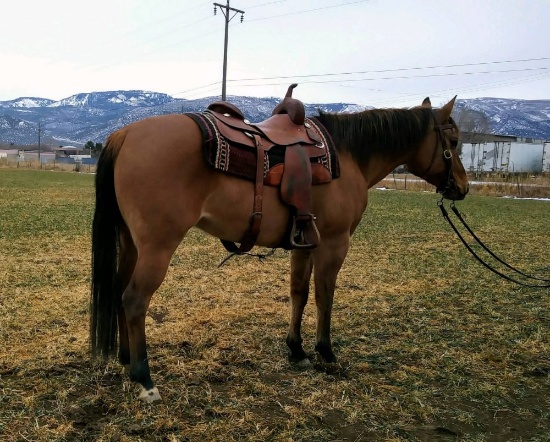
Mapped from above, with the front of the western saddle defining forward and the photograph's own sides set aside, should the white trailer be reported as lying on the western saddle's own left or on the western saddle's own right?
on the western saddle's own left

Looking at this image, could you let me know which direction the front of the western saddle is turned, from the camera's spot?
facing to the right of the viewer
